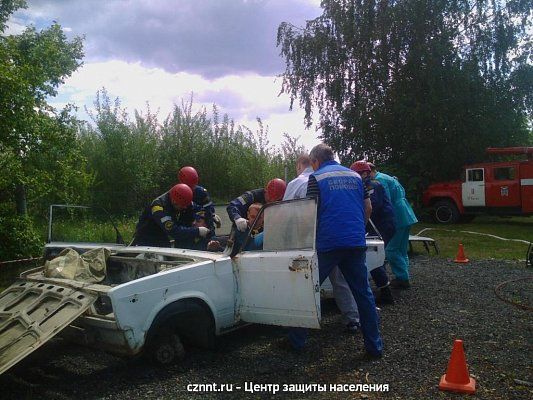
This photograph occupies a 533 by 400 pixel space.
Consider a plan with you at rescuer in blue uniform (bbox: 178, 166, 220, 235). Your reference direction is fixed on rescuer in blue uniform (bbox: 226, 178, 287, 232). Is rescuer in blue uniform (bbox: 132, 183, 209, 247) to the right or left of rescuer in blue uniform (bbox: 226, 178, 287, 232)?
right

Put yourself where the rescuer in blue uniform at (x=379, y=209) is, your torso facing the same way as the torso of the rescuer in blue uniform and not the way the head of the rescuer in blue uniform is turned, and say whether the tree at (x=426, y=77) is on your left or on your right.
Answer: on your right

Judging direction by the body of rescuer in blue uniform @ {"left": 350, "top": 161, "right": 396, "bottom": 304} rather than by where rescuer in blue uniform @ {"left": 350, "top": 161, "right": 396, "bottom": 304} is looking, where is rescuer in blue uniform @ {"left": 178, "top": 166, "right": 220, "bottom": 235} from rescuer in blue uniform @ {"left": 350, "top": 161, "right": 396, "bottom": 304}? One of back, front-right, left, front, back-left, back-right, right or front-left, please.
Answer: front

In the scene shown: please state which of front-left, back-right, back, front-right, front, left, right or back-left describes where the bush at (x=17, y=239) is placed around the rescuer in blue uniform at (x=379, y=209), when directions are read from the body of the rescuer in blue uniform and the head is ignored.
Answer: front

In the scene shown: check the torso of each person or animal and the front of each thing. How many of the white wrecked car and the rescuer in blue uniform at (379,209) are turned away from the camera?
0

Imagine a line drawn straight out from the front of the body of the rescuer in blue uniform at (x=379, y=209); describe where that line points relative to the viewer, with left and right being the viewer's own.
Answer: facing to the left of the viewer

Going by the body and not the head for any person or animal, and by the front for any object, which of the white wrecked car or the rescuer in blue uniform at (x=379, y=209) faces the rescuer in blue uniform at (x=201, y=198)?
the rescuer in blue uniform at (x=379, y=209)

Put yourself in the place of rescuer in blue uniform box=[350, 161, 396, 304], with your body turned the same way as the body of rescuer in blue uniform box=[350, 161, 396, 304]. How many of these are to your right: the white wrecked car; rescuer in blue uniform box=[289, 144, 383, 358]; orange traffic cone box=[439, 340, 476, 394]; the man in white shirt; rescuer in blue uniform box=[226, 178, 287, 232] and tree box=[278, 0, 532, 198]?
1

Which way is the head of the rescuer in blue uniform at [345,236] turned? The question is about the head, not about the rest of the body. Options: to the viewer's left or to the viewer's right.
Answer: to the viewer's left

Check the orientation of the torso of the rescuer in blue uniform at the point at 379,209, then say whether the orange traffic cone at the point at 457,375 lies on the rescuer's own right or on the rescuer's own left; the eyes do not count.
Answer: on the rescuer's own left

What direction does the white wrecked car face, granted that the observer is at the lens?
facing the viewer and to the left of the viewer
